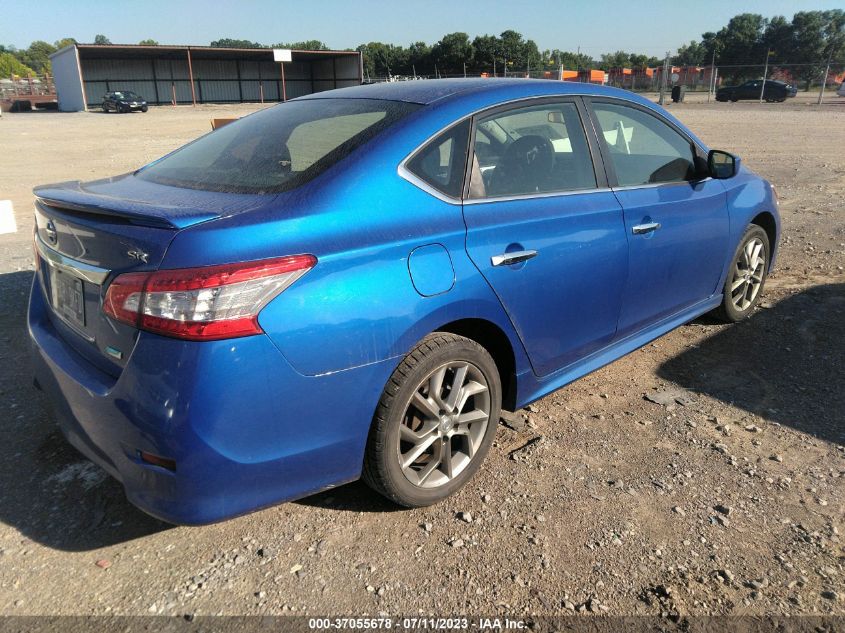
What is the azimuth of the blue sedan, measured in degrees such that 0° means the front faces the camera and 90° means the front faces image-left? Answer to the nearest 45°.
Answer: approximately 225°
